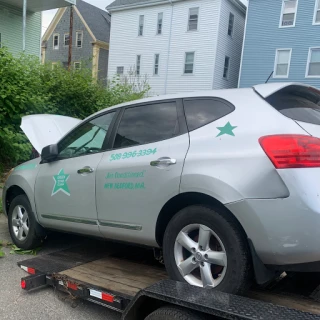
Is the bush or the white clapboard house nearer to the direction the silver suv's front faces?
the bush

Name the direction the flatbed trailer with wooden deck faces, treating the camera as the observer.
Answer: facing the viewer and to the right of the viewer

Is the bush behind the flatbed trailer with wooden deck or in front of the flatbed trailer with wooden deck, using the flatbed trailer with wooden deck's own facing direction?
behind

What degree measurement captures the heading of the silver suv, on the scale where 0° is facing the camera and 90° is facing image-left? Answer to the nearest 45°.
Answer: approximately 135°

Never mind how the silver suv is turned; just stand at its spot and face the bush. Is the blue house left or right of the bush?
right

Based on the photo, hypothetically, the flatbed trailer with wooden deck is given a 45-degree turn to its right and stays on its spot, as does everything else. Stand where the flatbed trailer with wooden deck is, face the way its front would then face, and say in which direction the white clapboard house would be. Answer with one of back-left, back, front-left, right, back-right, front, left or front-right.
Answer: back

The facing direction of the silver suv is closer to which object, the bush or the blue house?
the bush

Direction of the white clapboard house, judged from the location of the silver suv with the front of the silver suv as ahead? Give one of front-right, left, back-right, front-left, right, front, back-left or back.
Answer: front-right

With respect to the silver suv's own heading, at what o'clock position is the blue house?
The blue house is roughly at 2 o'clock from the silver suv.

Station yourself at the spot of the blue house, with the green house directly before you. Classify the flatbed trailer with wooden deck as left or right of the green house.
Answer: left
